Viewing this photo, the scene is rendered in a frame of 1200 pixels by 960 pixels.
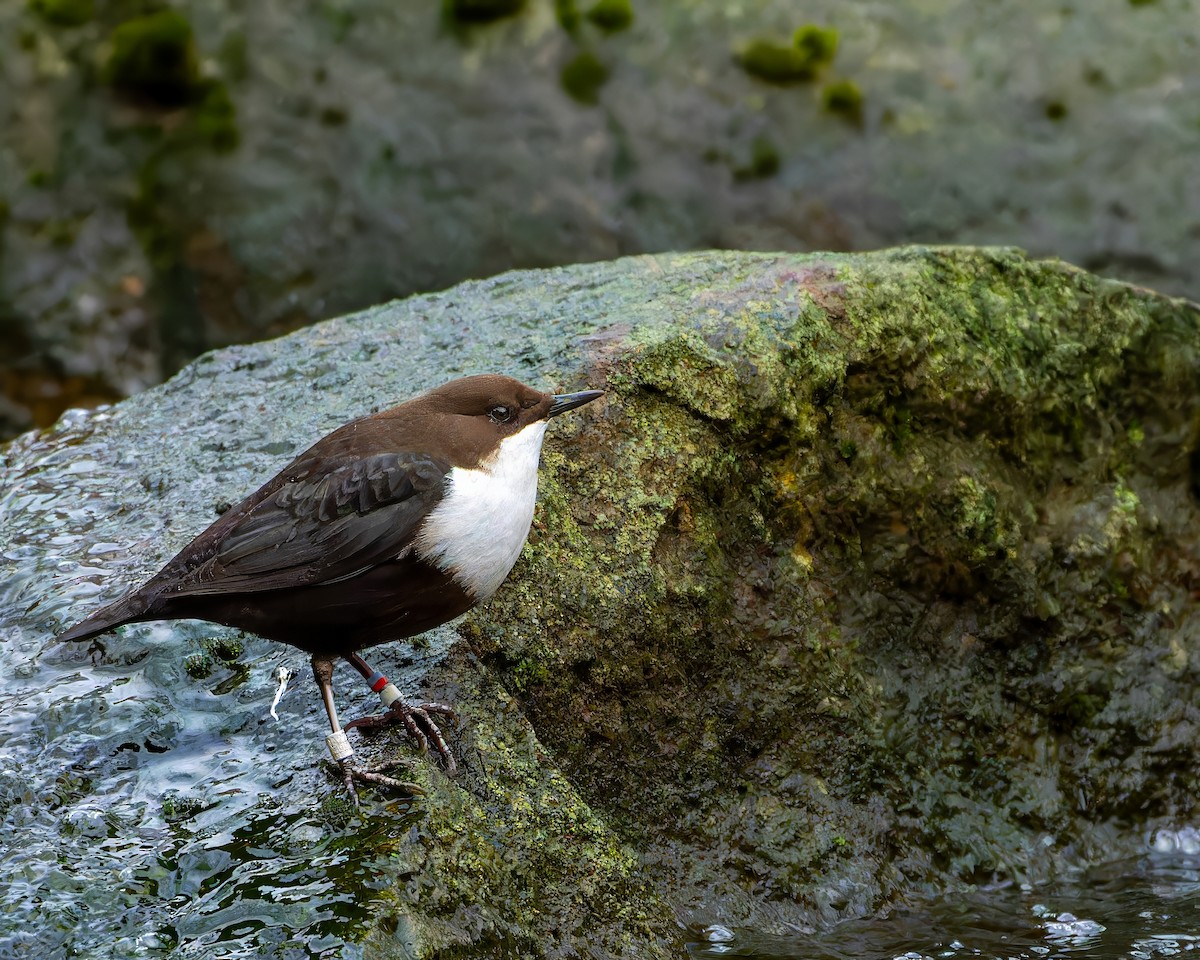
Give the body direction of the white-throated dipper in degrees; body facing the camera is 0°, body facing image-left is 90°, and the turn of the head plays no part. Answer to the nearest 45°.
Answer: approximately 270°
